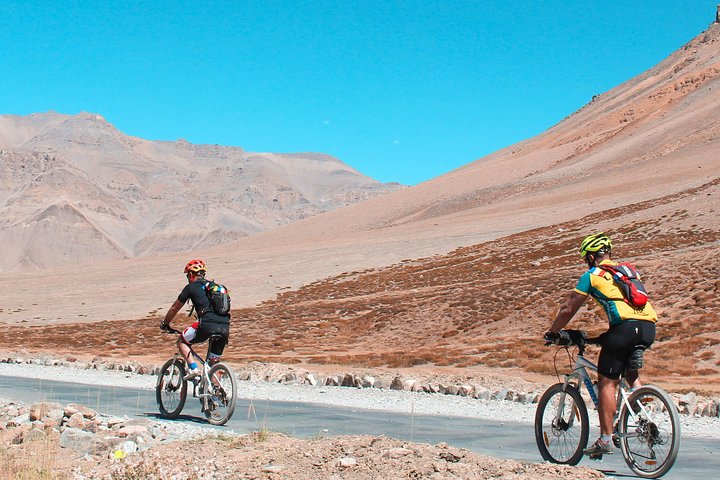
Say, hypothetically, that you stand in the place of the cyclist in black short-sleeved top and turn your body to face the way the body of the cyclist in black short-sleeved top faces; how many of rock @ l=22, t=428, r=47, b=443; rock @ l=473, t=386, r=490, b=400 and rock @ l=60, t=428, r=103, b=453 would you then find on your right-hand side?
1

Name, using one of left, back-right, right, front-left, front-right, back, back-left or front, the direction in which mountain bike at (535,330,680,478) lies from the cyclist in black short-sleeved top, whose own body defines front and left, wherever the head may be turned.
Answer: back

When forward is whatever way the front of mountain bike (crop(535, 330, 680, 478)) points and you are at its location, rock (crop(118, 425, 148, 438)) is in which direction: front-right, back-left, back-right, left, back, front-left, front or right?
front-left

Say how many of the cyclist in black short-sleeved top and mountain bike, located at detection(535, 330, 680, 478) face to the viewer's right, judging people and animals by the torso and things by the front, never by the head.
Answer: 0

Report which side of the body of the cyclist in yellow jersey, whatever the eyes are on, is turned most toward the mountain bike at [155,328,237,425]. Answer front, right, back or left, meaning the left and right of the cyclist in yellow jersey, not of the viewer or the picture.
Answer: front

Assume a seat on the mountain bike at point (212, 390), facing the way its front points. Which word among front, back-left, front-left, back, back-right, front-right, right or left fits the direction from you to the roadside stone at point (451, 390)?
right

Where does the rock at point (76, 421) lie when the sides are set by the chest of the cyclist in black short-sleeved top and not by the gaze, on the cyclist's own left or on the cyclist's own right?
on the cyclist's own left

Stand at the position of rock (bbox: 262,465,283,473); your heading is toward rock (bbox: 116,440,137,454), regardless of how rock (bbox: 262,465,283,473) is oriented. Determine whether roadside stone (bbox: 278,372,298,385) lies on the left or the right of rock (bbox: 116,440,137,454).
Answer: right

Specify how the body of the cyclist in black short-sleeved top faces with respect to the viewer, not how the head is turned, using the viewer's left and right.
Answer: facing away from the viewer and to the left of the viewer

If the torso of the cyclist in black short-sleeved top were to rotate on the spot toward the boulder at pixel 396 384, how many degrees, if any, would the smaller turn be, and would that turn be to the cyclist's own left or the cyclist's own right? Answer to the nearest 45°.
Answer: approximately 90° to the cyclist's own right

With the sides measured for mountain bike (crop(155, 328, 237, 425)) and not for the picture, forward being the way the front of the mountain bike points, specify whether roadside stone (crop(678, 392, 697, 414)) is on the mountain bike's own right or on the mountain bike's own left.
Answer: on the mountain bike's own right

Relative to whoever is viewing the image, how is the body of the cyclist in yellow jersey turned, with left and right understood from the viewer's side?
facing away from the viewer and to the left of the viewer

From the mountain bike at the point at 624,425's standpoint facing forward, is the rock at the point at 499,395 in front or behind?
in front

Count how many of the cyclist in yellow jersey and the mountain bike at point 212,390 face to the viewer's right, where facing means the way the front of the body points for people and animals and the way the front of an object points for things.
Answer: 0

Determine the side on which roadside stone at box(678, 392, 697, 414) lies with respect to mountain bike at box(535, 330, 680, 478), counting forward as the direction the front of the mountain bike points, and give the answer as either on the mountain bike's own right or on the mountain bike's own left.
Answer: on the mountain bike's own right

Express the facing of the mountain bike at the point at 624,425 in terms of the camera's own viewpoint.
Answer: facing away from the viewer and to the left of the viewer

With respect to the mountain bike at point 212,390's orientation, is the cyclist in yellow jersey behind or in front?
behind
